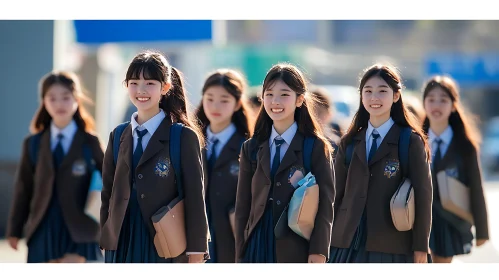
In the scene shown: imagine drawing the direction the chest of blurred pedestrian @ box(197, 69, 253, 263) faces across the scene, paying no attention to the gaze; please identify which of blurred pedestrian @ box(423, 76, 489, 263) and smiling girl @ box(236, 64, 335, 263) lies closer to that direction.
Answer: the smiling girl

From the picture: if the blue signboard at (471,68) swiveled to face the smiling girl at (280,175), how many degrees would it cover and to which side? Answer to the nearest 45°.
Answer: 0° — it already faces them

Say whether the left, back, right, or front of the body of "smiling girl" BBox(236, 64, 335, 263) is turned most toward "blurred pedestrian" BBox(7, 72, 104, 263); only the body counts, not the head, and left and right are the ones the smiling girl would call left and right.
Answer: right

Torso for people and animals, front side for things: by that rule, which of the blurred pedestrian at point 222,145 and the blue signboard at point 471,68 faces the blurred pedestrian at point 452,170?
the blue signboard

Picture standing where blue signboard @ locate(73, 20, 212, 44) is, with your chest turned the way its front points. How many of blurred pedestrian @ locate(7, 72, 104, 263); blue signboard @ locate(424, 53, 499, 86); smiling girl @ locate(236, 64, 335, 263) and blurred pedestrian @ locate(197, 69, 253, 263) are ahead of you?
3

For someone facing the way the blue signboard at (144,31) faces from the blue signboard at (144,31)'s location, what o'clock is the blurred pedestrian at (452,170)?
The blurred pedestrian is roughly at 11 o'clock from the blue signboard.

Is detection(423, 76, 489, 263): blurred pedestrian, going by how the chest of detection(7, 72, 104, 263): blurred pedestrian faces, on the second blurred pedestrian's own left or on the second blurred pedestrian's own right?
on the second blurred pedestrian's own left
